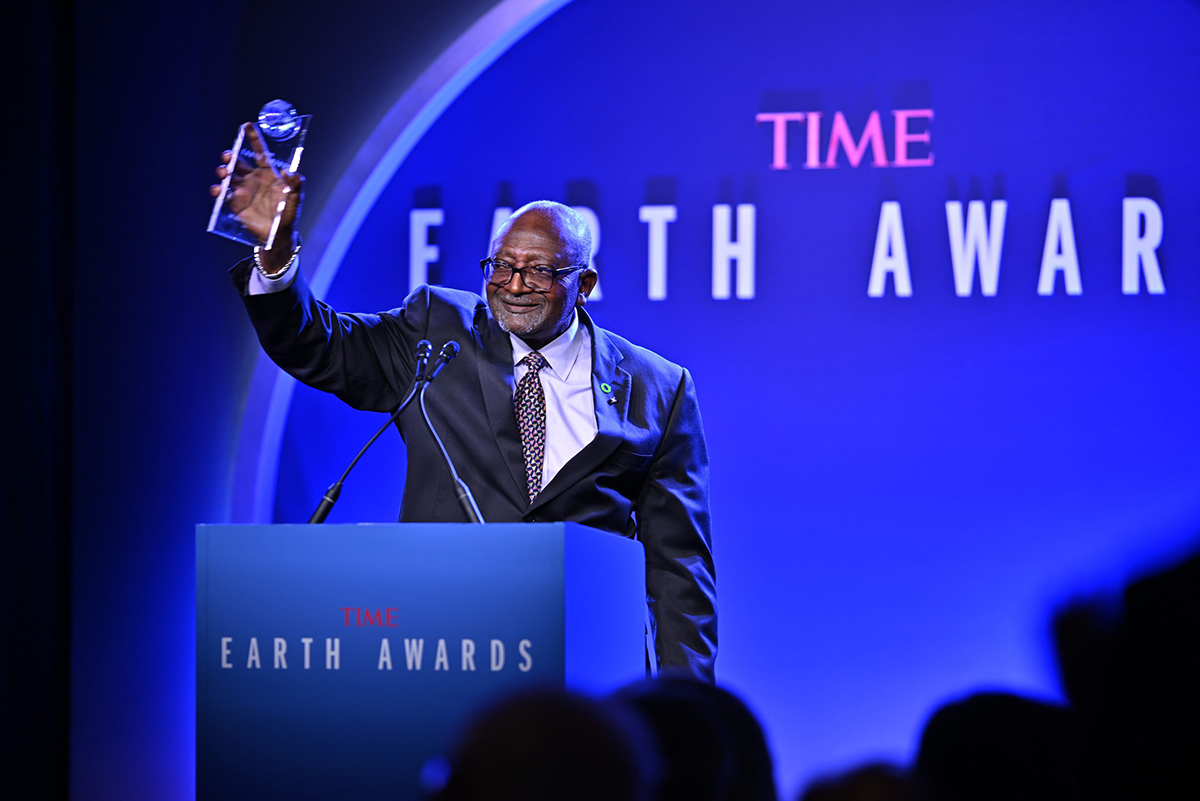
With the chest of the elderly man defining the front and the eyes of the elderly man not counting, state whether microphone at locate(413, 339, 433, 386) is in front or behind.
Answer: in front

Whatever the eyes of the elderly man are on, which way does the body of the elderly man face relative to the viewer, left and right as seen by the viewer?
facing the viewer and to the left of the viewer

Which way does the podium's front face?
toward the camera

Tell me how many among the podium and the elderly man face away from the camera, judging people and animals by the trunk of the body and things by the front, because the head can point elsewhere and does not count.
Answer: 0

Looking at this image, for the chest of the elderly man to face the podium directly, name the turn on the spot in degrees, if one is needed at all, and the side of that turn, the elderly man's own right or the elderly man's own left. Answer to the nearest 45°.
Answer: approximately 45° to the elderly man's own left

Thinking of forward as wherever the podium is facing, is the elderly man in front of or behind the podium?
behind

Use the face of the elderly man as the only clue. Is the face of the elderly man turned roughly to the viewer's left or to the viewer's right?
to the viewer's left
